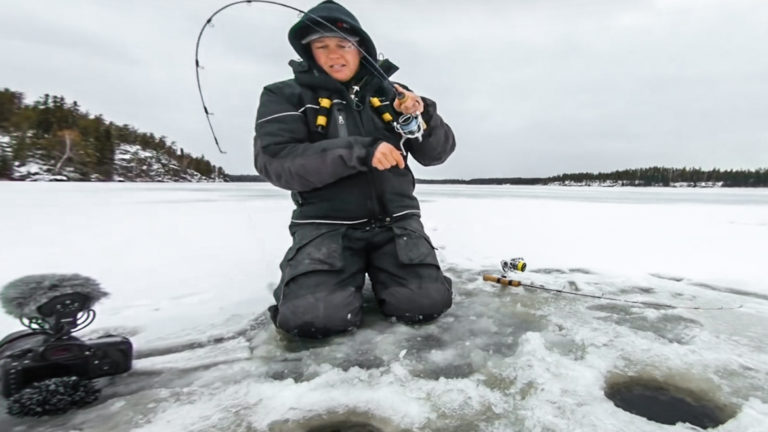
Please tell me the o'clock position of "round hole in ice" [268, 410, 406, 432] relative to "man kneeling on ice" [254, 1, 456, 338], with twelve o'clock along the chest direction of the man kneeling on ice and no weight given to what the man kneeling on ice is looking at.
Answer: The round hole in ice is roughly at 12 o'clock from the man kneeling on ice.

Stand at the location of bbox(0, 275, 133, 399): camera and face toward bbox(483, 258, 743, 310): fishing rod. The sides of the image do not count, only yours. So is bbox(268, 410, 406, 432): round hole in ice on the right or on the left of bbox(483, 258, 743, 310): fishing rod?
right

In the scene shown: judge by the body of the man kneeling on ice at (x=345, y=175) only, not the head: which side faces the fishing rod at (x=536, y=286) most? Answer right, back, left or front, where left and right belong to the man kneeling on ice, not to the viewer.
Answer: left

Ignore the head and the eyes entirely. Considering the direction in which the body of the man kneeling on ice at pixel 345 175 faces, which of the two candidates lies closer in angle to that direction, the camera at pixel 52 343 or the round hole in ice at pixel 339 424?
the round hole in ice

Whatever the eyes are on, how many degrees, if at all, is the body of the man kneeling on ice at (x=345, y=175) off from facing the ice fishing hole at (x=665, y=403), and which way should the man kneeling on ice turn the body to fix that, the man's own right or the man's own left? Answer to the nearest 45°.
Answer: approximately 45° to the man's own left

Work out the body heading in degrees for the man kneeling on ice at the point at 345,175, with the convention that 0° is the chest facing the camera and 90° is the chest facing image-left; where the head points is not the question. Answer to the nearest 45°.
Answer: approximately 0°

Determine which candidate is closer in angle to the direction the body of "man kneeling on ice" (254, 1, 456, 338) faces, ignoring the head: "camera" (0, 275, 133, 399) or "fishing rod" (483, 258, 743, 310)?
the camera

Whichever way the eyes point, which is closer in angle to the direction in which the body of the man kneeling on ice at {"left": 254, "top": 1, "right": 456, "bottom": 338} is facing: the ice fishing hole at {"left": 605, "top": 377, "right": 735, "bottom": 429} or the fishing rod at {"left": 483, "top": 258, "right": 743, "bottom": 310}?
the ice fishing hole

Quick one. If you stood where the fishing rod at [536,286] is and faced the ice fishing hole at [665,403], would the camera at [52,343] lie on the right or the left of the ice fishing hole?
right

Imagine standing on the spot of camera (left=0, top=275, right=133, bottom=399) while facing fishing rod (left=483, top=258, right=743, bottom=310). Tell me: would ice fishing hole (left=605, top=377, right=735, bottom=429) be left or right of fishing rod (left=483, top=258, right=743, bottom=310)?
right

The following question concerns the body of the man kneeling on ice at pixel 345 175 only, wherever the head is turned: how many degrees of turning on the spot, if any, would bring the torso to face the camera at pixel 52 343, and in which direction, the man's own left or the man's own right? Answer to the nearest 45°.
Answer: approximately 45° to the man's own right
